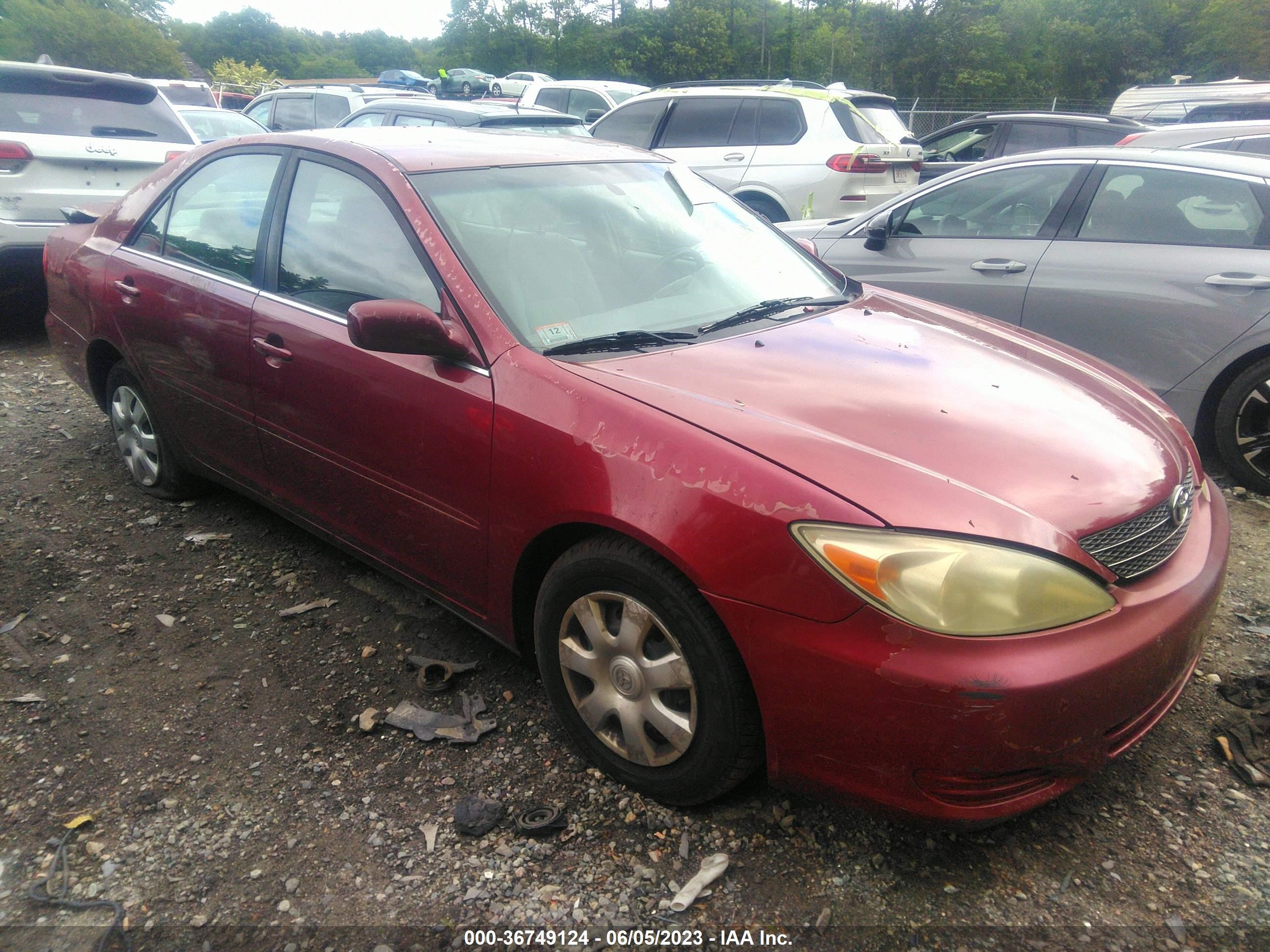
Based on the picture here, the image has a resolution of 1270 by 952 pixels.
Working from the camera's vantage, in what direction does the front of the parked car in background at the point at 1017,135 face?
facing to the left of the viewer

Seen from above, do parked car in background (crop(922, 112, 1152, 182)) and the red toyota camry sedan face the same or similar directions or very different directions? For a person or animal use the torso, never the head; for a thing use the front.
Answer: very different directions

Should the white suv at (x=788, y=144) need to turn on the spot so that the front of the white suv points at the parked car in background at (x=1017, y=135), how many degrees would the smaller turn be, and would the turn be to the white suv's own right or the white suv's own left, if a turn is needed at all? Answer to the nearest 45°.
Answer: approximately 90° to the white suv's own right

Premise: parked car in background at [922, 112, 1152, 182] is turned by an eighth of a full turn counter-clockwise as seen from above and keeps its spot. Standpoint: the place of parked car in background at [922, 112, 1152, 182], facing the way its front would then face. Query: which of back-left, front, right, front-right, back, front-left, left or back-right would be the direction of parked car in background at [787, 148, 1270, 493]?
front-left

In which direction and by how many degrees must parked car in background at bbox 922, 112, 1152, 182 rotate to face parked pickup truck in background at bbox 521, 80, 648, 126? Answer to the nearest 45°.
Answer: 0° — it already faces it

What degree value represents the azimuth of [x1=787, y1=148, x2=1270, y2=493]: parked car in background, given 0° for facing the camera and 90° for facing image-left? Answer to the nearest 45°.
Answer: approximately 90°

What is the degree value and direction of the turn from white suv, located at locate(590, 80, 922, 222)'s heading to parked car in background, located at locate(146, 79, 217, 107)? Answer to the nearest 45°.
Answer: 0° — it already faces it

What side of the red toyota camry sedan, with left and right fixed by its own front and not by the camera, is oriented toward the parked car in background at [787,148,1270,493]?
left
